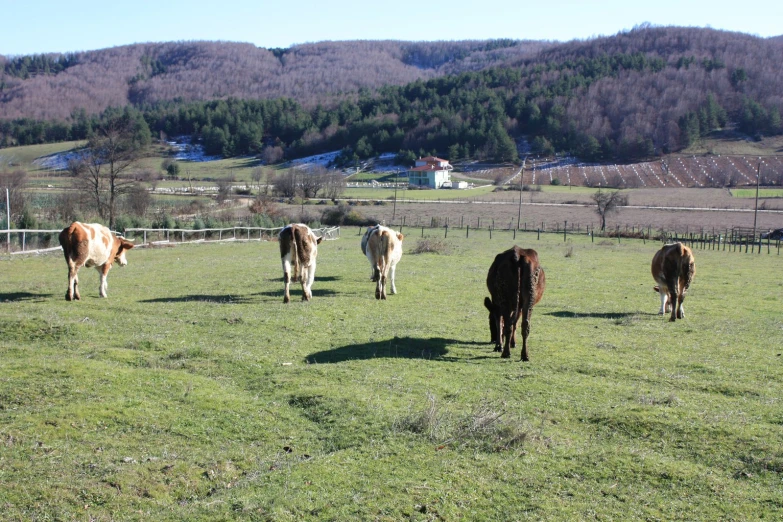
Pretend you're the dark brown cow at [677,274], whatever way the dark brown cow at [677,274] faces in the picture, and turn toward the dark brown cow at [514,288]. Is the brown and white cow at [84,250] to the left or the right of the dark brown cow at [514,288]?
right

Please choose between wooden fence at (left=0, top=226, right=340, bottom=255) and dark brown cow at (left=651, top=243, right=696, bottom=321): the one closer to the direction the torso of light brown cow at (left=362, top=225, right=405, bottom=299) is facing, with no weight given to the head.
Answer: the wooden fence

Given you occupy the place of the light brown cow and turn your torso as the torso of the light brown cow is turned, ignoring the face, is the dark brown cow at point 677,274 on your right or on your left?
on your right

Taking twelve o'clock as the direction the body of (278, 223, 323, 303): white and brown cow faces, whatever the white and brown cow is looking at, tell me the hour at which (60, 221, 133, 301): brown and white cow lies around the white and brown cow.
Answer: The brown and white cow is roughly at 9 o'clock from the white and brown cow.

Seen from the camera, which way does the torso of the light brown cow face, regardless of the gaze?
away from the camera

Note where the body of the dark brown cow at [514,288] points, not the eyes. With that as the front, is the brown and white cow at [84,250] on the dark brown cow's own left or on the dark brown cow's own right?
on the dark brown cow's own left

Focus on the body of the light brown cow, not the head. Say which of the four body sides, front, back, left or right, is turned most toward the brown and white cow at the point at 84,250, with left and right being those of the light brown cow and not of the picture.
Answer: left

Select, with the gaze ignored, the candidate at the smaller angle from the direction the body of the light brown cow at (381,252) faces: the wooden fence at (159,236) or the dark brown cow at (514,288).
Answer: the wooden fence

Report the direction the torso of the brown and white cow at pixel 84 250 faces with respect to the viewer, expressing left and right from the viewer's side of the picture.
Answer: facing away from the viewer and to the right of the viewer

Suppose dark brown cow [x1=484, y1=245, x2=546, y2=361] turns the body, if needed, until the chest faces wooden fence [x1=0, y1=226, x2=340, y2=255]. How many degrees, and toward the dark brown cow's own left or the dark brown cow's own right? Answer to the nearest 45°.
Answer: approximately 45° to the dark brown cow's own left

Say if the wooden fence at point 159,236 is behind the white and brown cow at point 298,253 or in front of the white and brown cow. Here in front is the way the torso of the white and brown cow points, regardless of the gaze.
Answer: in front
